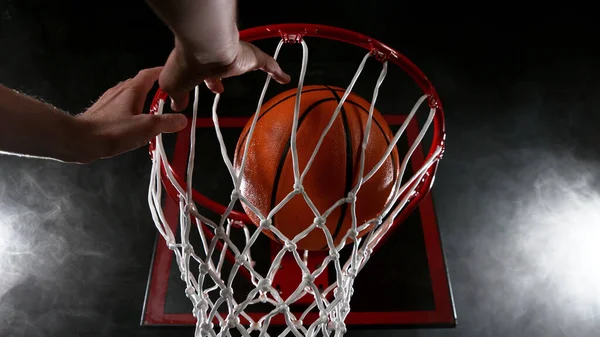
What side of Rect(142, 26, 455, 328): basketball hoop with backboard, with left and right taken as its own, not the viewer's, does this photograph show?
front
